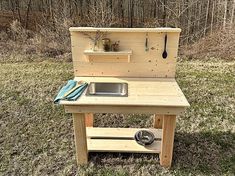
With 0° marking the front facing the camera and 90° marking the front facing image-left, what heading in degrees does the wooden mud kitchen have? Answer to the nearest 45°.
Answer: approximately 0°
